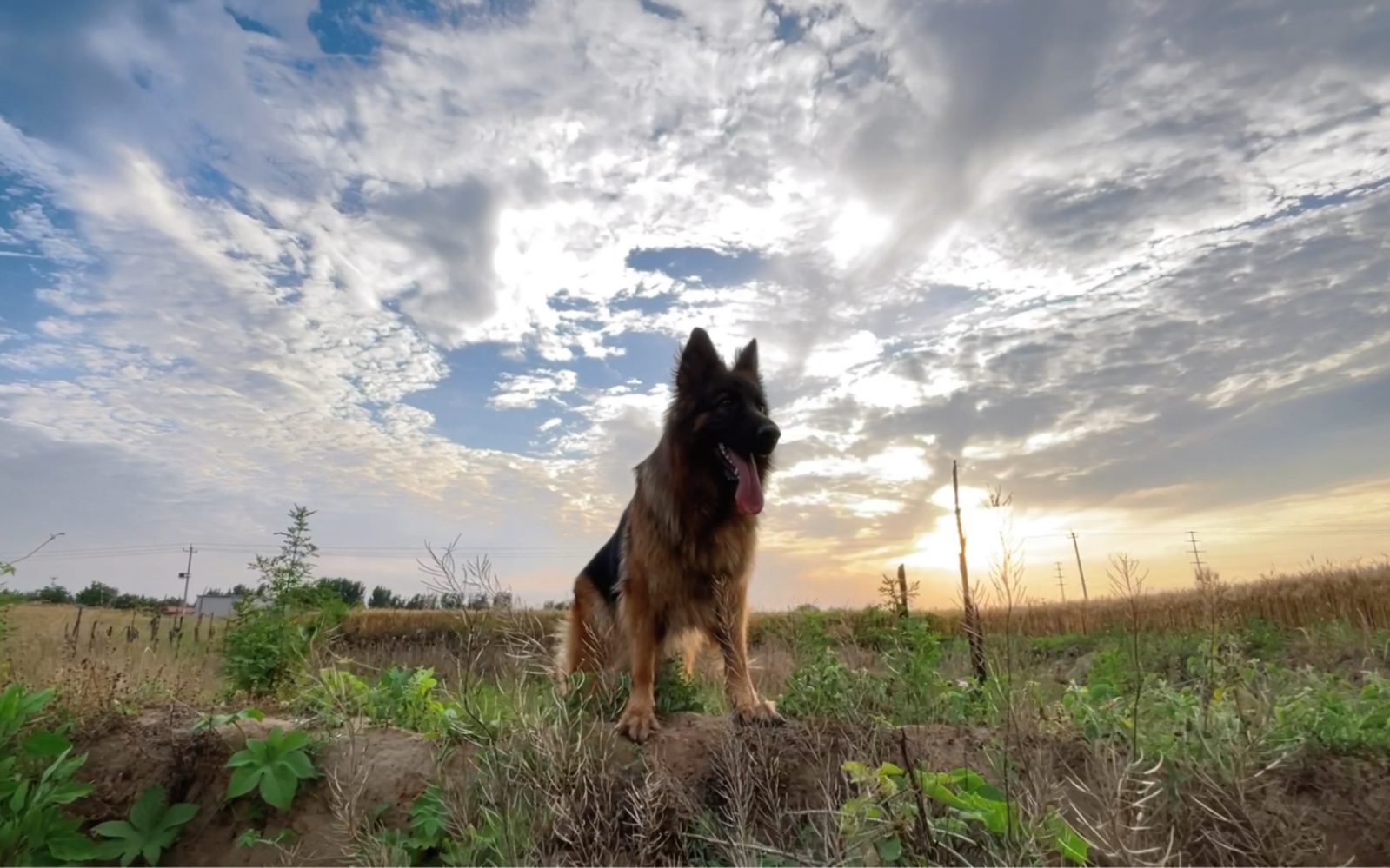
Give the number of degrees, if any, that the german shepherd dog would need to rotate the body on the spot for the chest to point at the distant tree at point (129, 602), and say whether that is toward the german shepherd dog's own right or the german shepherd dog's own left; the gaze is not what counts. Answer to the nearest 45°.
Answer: approximately 180°

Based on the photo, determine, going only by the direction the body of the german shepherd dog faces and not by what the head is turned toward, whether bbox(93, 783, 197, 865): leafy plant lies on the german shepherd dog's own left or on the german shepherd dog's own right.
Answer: on the german shepherd dog's own right

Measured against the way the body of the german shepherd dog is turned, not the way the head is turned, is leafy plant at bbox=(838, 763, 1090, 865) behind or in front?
in front

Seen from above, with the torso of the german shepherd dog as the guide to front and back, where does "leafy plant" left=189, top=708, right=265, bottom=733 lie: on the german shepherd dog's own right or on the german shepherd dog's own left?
on the german shepherd dog's own right

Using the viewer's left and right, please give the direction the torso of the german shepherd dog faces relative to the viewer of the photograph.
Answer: facing the viewer and to the right of the viewer

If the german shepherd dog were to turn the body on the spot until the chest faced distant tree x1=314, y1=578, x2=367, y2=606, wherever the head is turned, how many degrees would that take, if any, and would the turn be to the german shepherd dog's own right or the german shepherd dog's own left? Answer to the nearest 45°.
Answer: approximately 180°
